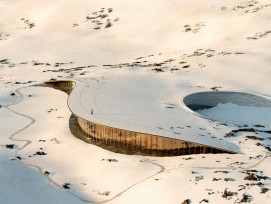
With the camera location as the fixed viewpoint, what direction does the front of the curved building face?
facing the viewer and to the left of the viewer

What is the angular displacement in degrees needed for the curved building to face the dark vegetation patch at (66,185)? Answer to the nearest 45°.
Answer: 0° — it already faces it
